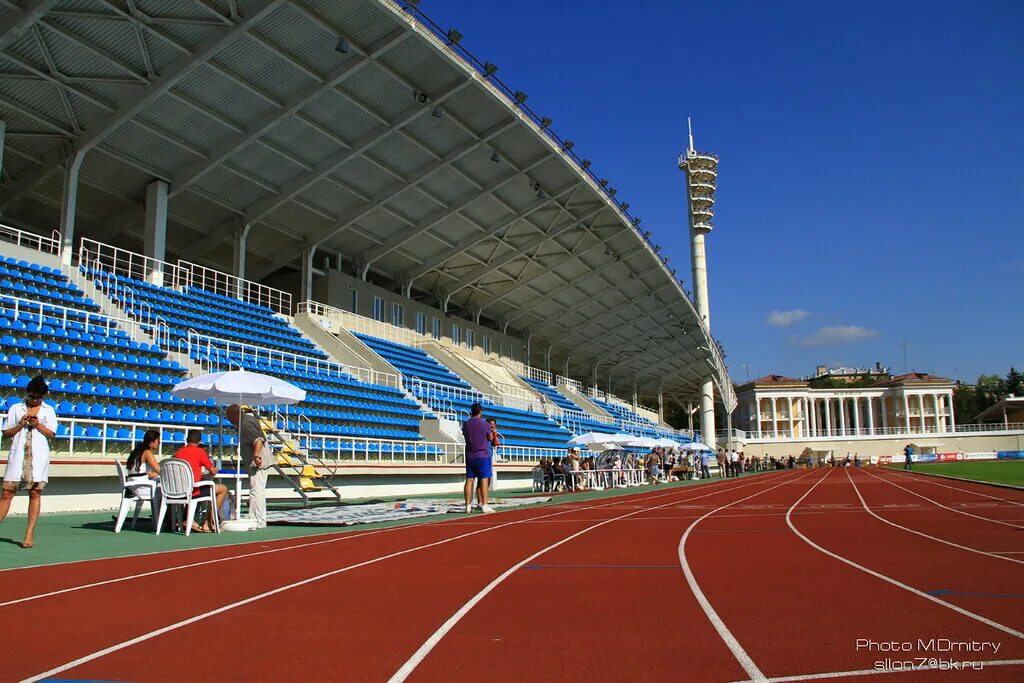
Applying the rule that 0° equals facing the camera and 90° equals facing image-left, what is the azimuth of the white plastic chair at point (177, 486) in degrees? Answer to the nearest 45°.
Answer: approximately 225°

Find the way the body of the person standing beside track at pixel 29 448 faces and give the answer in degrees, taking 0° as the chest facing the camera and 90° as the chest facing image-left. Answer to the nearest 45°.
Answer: approximately 0°

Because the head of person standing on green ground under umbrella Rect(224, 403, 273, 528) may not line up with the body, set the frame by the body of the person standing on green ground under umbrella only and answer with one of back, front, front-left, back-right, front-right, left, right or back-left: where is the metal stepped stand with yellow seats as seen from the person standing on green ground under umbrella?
right

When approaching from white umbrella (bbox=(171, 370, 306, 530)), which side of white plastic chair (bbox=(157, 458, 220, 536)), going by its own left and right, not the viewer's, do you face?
front

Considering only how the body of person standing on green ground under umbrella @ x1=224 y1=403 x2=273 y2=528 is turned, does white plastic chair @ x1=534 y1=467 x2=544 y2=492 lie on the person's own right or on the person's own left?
on the person's own right

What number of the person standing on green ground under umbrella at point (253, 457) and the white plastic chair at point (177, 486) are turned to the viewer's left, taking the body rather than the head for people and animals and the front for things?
1

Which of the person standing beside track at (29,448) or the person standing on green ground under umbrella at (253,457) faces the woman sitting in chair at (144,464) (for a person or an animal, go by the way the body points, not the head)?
the person standing on green ground under umbrella at (253,457)

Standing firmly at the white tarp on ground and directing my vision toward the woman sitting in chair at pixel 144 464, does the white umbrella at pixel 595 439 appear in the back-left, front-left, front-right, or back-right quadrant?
back-right

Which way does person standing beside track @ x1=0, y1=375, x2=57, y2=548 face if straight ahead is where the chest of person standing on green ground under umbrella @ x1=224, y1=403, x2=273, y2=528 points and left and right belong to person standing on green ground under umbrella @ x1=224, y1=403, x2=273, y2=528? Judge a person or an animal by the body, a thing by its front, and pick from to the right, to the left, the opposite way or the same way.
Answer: to the left

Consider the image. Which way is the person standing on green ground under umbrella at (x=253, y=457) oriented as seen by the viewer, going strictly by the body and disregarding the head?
to the viewer's left

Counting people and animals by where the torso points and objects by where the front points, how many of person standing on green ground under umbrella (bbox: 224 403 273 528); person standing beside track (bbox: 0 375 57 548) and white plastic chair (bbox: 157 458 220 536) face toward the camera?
1
